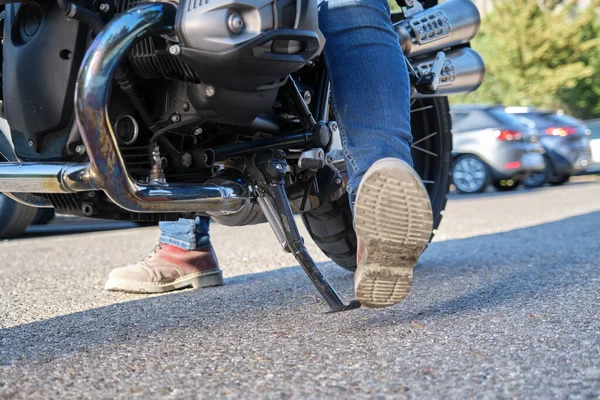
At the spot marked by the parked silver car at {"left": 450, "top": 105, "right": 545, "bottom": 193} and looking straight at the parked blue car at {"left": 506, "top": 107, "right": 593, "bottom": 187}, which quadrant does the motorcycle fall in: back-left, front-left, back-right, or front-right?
back-right

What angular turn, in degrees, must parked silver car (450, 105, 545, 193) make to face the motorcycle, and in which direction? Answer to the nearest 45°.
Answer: approximately 135° to its left

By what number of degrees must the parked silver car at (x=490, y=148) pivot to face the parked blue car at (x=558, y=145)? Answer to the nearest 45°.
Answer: approximately 90° to its right

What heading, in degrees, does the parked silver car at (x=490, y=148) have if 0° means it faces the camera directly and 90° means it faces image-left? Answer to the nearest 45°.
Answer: approximately 135°

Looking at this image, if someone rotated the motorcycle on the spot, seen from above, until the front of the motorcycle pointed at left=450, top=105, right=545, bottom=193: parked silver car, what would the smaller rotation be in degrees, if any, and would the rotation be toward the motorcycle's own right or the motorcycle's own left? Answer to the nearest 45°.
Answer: approximately 135° to the motorcycle's own right

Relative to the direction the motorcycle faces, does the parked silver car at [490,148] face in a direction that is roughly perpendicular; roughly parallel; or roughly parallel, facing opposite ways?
roughly perpendicular

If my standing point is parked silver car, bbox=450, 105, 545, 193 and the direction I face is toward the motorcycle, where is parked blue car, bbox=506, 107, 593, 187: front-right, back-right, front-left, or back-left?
back-left

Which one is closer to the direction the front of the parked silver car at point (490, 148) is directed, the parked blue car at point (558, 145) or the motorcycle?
the parked blue car

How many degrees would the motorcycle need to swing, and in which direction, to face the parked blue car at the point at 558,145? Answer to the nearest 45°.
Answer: approximately 180°
